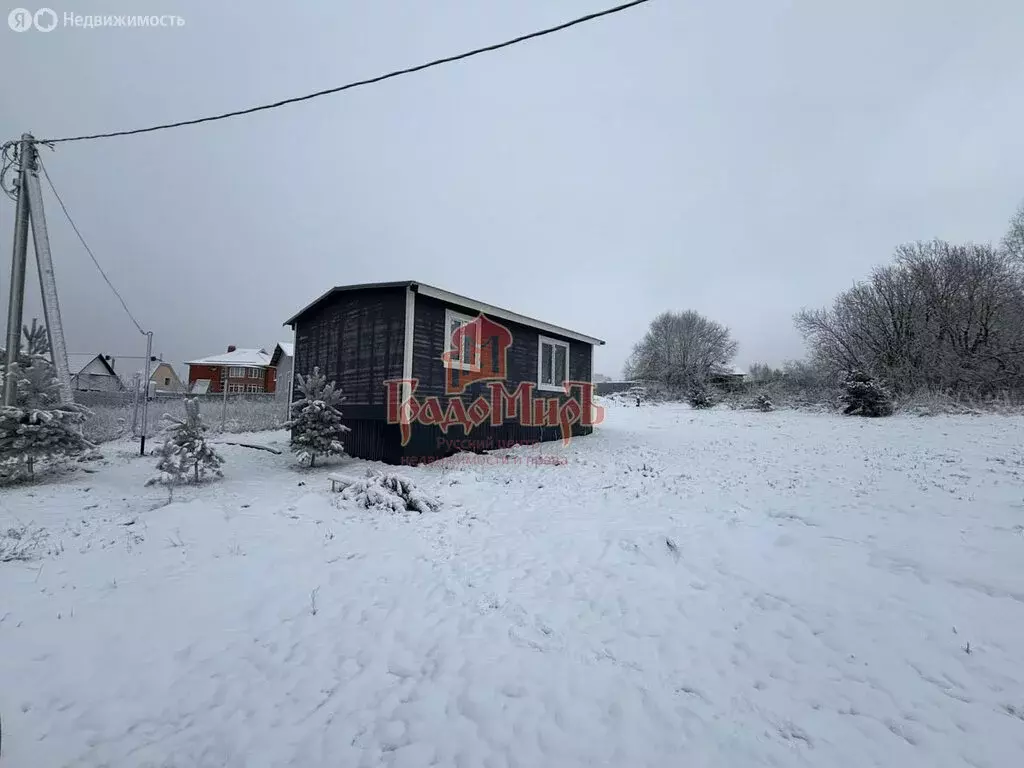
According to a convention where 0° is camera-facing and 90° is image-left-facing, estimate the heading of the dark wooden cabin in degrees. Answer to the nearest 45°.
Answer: approximately 315°

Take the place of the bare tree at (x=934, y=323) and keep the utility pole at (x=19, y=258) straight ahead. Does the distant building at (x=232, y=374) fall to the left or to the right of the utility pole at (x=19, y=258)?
right

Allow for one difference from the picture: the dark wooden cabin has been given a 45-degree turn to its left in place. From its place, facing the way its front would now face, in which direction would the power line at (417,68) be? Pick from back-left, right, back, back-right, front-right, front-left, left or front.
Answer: right

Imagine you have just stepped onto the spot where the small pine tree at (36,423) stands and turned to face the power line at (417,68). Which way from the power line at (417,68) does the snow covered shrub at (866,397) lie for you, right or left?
left

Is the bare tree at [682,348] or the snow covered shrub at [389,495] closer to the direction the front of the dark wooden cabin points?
the snow covered shrub

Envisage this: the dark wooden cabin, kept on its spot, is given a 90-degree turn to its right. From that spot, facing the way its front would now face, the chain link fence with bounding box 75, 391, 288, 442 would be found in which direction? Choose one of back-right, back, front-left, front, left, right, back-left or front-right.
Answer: right

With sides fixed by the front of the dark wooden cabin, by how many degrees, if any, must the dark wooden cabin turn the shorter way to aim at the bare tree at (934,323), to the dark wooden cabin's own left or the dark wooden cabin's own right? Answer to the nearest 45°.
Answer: approximately 45° to the dark wooden cabin's own left

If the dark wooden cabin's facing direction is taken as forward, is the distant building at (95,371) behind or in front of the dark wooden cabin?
behind

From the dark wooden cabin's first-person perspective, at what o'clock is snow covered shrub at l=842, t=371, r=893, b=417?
The snow covered shrub is roughly at 10 o'clock from the dark wooden cabin.

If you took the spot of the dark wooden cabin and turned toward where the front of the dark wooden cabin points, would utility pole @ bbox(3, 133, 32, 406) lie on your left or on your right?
on your right

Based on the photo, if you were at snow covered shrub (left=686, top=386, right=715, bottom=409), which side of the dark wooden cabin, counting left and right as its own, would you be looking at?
left
